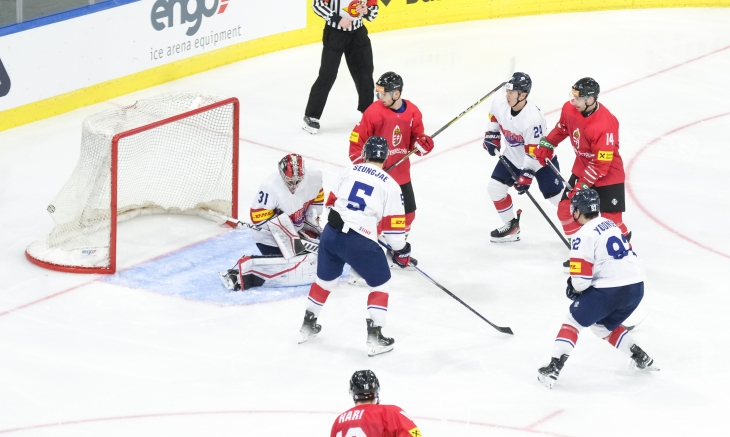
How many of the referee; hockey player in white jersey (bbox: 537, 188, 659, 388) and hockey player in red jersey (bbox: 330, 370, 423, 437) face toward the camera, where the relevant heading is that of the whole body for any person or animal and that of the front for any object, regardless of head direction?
1

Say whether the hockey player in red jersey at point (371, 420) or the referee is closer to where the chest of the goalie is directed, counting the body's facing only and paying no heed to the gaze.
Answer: the hockey player in red jersey

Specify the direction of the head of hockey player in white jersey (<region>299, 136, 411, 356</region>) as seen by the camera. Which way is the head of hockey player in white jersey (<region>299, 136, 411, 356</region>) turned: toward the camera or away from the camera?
away from the camera

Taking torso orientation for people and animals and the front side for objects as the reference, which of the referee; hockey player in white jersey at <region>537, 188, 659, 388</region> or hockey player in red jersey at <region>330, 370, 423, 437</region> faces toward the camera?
the referee

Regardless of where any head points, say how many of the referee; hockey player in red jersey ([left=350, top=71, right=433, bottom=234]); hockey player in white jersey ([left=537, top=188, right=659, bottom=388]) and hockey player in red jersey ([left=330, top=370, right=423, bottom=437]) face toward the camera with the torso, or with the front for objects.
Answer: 2

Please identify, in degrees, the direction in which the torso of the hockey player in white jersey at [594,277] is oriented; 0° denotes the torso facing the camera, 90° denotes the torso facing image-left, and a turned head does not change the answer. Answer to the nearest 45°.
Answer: approximately 135°

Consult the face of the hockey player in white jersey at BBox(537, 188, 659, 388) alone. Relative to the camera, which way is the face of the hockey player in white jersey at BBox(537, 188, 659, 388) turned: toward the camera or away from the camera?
away from the camera

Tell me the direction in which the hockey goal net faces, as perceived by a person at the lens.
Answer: facing the viewer and to the right of the viewer

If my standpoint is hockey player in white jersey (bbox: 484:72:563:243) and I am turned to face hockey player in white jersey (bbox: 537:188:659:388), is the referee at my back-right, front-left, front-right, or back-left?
back-right

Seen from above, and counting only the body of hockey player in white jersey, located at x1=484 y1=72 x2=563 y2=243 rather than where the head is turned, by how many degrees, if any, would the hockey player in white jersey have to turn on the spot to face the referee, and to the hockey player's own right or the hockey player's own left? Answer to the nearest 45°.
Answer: approximately 90° to the hockey player's own right

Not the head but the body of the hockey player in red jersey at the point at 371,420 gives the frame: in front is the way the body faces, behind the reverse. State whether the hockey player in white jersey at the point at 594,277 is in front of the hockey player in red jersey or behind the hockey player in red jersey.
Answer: in front

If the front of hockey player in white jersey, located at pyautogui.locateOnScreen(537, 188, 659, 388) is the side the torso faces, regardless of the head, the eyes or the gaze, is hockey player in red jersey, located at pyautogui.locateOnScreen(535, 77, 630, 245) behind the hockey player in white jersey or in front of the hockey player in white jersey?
in front

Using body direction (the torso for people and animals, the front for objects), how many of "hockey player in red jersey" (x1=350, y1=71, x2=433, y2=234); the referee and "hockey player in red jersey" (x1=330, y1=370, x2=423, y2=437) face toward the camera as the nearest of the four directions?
2
